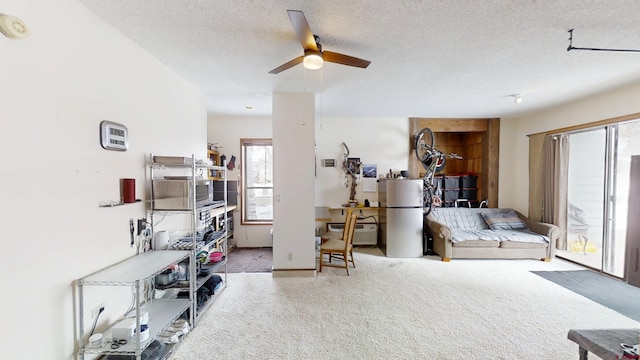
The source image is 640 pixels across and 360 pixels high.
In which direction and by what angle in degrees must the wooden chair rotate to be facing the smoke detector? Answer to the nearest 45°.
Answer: approximately 45° to its left

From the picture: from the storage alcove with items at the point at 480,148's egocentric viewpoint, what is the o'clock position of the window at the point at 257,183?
The window is roughly at 2 o'clock from the storage alcove with items.

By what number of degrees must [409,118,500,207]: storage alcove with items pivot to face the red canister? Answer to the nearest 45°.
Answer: approximately 45° to its right

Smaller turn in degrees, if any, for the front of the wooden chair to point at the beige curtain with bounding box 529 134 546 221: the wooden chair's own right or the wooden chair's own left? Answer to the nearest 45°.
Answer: approximately 180°

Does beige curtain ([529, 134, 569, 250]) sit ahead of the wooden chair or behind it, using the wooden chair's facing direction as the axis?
behind

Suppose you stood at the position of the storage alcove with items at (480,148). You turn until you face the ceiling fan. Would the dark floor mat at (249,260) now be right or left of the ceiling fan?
right

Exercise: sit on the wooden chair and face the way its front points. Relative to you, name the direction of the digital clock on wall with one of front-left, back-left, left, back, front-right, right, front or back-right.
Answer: front-left

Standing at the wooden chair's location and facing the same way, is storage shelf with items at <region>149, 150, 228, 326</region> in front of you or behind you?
in front

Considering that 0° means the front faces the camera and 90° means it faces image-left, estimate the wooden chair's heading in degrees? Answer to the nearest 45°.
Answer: approximately 90°

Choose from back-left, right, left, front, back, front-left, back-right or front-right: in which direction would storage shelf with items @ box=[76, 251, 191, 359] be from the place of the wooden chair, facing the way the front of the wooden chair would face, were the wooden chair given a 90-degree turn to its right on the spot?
back-left

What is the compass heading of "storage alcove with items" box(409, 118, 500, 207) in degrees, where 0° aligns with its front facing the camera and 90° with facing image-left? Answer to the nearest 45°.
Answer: approximately 0°

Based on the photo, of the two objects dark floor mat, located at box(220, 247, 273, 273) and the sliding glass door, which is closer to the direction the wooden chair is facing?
the dark floor mat

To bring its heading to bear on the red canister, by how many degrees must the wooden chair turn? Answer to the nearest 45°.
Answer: approximately 45° to its left

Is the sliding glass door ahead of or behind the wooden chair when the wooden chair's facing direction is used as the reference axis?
behind
